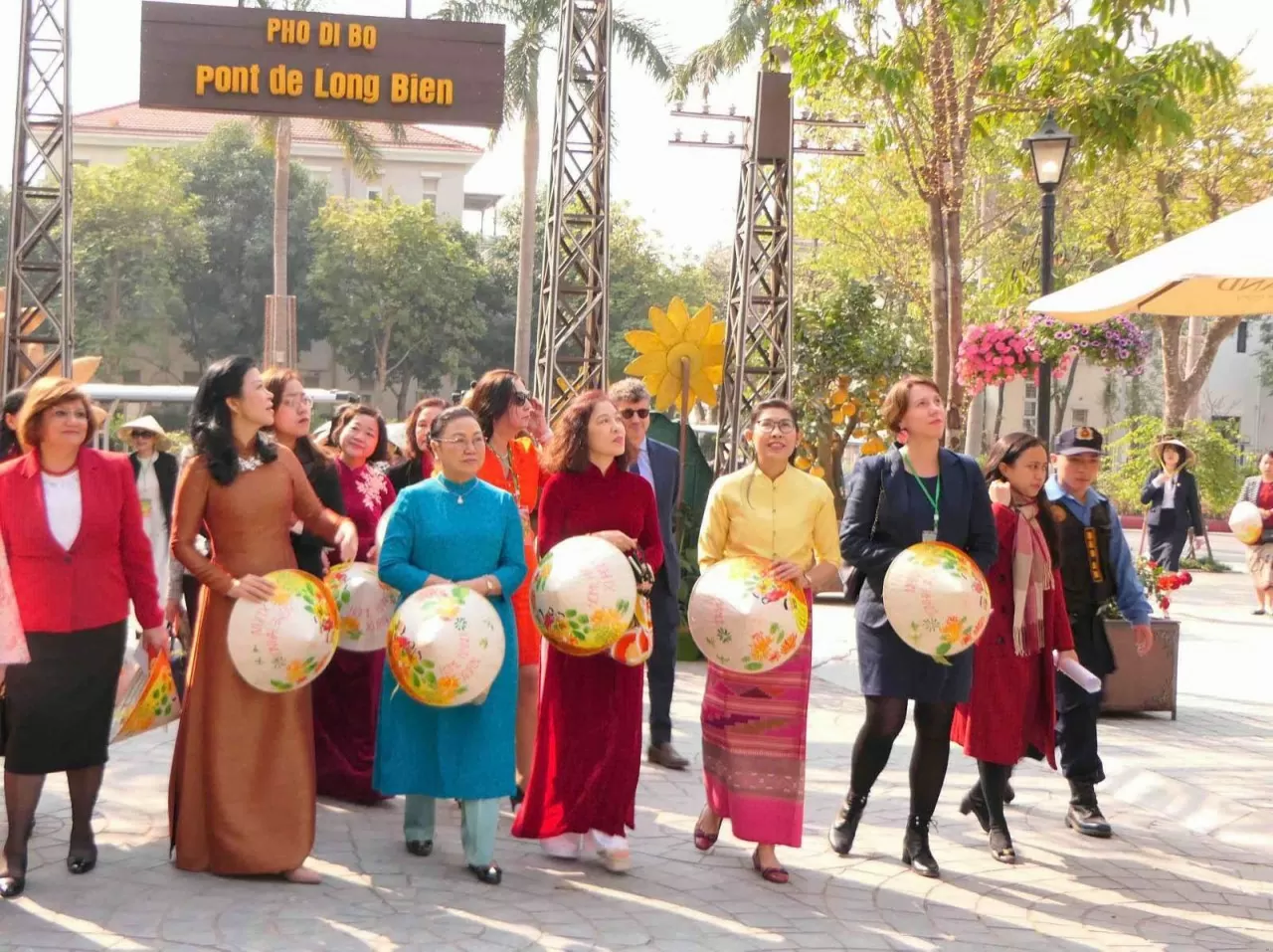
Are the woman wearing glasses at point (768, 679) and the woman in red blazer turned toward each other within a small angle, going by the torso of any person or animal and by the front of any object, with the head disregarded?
no

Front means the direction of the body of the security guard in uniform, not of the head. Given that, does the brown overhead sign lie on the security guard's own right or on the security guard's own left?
on the security guard's own right

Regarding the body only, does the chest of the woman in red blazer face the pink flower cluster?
no

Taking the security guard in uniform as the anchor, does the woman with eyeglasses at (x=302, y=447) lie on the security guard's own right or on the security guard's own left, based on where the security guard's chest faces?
on the security guard's own right

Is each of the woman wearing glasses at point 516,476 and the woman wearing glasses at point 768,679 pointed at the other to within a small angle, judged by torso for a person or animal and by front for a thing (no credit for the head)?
no

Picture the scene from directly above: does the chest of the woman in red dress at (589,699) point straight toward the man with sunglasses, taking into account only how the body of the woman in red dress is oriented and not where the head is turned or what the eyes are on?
no

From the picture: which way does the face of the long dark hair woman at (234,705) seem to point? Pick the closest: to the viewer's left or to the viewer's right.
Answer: to the viewer's right

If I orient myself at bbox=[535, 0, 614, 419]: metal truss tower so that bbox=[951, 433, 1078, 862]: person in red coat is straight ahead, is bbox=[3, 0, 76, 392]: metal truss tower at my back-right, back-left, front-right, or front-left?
back-right

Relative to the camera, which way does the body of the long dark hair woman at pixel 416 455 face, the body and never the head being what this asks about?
toward the camera

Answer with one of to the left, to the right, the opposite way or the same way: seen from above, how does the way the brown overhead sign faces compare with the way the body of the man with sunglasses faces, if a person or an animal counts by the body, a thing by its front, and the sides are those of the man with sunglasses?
the same way

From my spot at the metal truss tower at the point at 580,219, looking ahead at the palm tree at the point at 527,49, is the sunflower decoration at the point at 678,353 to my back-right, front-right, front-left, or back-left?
back-right

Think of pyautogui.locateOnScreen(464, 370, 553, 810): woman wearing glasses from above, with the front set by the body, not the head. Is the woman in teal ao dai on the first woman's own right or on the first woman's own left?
on the first woman's own right

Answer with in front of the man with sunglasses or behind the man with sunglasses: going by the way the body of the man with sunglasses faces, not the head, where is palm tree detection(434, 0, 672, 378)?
behind

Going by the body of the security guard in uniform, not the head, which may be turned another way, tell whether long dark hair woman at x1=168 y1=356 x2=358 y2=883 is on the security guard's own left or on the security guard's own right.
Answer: on the security guard's own right

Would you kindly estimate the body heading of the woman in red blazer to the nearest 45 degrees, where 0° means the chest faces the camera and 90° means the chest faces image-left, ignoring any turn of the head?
approximately 0°

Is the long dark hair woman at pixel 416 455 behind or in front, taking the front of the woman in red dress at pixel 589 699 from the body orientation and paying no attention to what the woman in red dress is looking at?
behind

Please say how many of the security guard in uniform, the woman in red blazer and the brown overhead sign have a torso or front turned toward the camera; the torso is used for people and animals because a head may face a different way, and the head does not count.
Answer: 3

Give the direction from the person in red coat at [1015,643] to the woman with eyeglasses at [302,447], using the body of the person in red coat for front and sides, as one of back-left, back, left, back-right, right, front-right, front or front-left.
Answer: back-right

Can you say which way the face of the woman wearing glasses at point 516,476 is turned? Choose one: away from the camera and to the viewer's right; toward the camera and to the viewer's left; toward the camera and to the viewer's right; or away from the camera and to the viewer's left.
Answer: toward the camera and to the viewer's right

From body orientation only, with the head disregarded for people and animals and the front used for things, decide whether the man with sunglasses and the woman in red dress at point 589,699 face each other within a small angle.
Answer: no

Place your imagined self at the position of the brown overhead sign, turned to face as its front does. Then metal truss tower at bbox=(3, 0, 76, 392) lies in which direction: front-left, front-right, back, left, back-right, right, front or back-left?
back-right
